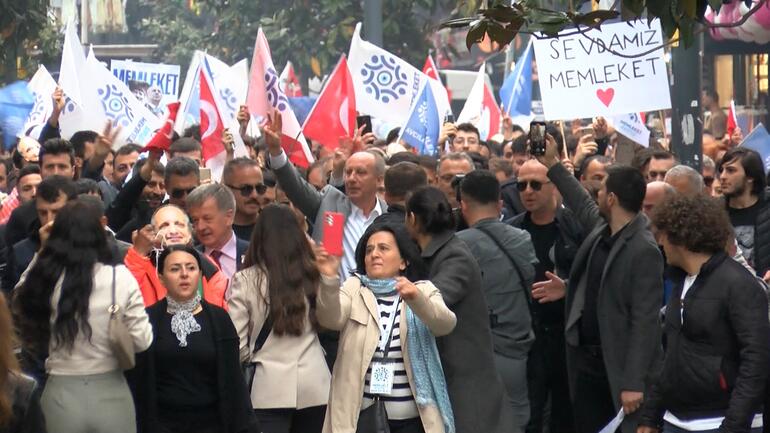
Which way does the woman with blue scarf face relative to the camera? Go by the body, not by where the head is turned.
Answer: toward the camera

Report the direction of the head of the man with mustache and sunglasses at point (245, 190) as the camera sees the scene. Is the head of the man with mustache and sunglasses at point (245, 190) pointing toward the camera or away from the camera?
toward the camera

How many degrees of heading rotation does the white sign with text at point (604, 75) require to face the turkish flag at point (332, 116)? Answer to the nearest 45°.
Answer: approximately 90° to its right

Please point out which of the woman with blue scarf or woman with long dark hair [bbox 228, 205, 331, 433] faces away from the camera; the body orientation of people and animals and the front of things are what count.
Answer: the woman with long dark hair

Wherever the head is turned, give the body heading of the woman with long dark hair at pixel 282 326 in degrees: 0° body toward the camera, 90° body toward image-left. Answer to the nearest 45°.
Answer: approximately 180°

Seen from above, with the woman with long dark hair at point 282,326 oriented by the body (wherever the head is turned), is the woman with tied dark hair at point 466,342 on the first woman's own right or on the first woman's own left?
on the first woman's own right

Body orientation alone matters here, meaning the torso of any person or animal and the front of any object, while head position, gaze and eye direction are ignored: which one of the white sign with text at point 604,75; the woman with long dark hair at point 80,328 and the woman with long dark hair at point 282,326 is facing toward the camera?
the white sign with text

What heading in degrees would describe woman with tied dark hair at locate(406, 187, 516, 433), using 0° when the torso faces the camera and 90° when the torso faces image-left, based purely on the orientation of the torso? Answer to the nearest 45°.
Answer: approximately 135°

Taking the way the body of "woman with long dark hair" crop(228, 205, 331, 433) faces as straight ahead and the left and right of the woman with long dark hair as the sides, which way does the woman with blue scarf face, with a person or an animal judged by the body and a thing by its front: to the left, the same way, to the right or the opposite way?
the opposite way

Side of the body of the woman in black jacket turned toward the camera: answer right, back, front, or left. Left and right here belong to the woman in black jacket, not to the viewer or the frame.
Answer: front

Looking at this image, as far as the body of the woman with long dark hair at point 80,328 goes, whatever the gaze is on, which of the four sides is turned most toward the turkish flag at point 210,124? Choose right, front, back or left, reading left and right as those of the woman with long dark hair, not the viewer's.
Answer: front

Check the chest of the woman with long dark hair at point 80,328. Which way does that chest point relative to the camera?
away from the camera

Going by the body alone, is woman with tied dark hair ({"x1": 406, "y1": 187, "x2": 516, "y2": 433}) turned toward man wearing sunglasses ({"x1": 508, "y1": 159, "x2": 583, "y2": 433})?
no
